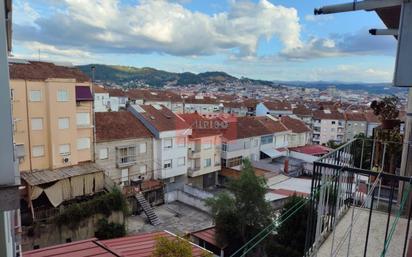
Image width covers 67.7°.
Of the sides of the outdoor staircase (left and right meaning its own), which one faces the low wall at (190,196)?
left

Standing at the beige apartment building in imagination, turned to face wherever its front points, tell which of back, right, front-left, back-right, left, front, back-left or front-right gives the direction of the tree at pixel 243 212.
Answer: front

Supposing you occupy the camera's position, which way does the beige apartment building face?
facing the viewer and to the right of the viewer

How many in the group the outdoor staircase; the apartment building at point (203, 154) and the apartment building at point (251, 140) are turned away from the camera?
0

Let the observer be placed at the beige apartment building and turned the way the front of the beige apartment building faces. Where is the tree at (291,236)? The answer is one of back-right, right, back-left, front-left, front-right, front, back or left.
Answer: front

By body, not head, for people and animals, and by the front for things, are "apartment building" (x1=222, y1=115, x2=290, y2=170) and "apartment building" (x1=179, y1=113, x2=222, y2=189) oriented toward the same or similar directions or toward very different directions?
same or similar directions

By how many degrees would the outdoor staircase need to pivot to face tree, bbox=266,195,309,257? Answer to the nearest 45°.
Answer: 0° — it already faces it

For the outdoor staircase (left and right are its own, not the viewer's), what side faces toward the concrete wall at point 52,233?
right

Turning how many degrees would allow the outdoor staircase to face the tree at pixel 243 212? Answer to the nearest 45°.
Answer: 0° — it already faces it

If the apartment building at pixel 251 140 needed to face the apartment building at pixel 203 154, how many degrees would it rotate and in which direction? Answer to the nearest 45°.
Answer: approximately 90° to its right

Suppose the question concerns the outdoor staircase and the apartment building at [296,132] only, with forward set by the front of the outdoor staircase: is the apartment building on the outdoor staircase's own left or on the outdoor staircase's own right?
on the outdoor staircase's own left

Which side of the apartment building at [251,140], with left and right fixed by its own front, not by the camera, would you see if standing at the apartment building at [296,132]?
left

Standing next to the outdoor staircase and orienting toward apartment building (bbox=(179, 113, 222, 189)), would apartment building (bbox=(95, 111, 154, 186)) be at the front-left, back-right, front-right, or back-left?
front-left

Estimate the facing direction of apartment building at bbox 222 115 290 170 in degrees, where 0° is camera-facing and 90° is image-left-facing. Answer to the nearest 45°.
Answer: approximately 315°

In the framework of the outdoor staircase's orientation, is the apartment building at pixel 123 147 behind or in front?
behind

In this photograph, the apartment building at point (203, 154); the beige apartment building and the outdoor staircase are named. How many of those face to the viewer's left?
0

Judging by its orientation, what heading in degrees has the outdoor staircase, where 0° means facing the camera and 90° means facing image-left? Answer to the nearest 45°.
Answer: approximately 315°

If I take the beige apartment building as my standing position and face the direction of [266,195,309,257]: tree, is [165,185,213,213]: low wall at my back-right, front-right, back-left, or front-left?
front-left

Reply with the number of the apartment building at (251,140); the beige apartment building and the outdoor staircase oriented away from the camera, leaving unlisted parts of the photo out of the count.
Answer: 0
